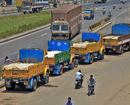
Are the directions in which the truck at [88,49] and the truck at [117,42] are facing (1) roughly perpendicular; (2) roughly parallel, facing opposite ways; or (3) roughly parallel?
roughly parallel

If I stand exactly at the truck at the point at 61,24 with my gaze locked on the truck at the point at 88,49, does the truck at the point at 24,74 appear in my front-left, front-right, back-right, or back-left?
front-right

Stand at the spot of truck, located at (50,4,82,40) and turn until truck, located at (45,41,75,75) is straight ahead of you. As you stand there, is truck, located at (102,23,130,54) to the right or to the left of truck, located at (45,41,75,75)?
left

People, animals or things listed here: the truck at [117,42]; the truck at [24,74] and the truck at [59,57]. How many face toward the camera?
0

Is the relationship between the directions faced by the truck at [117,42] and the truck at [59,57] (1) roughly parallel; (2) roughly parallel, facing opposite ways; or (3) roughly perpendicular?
roughly parallel

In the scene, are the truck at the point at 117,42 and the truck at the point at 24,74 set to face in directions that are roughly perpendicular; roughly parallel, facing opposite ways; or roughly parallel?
roughly parallel
